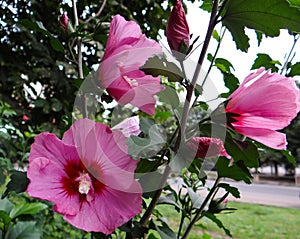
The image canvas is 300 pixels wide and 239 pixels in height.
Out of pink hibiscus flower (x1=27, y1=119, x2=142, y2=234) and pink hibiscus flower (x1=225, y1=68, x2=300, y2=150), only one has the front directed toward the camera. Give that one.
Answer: pink hibiscus flower (x1=27, y1=119, x2=142, y2=234)

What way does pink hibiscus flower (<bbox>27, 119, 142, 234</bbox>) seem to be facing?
toward the camera

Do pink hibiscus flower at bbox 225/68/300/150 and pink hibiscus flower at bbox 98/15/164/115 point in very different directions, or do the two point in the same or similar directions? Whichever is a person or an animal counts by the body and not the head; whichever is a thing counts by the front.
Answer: same or similar directions
